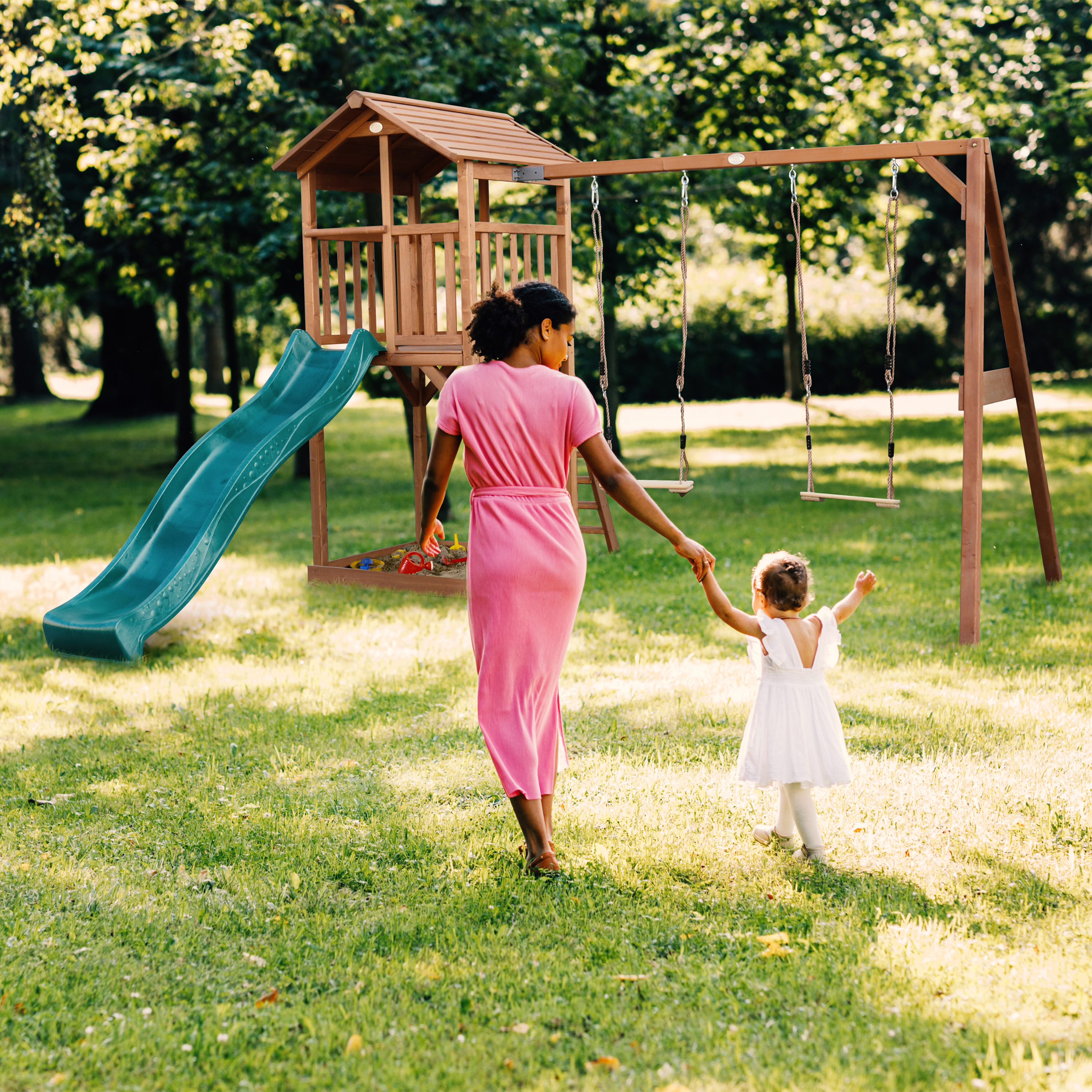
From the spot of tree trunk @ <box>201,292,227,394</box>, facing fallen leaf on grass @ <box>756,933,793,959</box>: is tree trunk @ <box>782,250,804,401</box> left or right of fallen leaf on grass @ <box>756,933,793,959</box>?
left

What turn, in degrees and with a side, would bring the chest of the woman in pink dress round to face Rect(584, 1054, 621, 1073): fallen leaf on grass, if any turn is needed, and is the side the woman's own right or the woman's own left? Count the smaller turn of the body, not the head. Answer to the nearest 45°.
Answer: approximately 180°

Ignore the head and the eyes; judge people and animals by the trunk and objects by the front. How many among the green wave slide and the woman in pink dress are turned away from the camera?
1

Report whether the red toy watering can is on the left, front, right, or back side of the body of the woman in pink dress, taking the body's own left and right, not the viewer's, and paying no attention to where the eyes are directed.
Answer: front

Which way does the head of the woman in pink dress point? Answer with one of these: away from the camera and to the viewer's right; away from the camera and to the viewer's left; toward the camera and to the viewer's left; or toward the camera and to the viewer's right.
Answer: away from the camera and to the viewer's right

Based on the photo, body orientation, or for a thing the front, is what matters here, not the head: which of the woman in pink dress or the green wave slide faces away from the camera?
the woman in pink dress

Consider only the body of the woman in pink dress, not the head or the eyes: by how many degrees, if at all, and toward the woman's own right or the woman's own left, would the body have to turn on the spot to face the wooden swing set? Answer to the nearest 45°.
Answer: approximately 45° to the woman's own right

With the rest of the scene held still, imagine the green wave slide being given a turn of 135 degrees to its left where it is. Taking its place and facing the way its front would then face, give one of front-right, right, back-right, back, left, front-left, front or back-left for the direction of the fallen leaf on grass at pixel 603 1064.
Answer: right

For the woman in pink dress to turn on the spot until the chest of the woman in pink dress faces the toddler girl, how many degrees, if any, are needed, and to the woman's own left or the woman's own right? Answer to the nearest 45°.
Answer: approximately 90° to the woman's own right

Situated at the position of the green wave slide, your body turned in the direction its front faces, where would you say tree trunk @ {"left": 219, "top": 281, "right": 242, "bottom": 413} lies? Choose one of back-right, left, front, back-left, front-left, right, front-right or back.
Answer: back-right

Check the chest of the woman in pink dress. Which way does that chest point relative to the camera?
away from the camera

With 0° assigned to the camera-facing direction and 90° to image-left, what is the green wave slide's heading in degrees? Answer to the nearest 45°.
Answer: approximately 45°

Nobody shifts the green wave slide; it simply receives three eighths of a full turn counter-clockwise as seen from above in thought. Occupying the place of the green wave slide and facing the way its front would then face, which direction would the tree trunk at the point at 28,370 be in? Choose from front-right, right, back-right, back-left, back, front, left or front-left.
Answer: left
